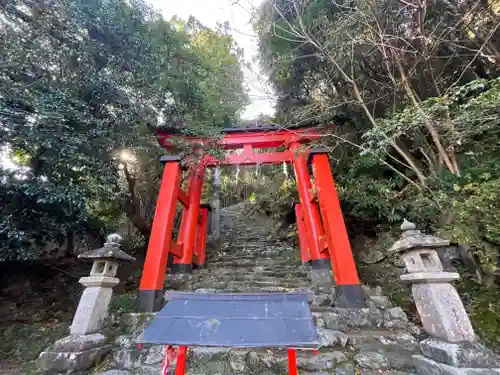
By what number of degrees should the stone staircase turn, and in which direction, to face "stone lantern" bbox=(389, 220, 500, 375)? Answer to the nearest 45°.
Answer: approximately 45° to its left

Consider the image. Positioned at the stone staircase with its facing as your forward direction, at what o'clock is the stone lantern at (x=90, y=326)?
The stone lantern is roughly at 3 o'clock from the stone staircase.

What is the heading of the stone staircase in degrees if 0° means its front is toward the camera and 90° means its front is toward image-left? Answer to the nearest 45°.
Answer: approximately 0°
